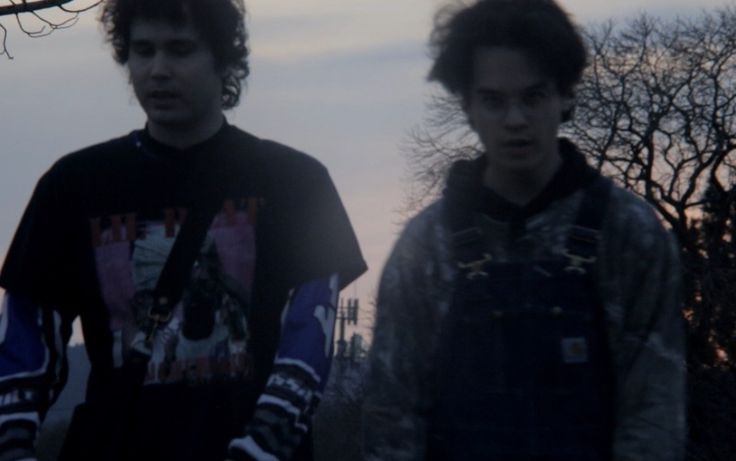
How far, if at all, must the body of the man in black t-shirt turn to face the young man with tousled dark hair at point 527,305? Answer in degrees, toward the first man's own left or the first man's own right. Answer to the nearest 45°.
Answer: approximately 45° to the first man's own left

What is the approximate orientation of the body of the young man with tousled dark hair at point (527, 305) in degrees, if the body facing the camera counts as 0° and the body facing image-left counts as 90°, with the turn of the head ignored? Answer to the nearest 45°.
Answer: approximately 0°

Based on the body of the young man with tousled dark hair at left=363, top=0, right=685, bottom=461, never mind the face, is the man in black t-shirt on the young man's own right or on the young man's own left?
on the young man's own right
